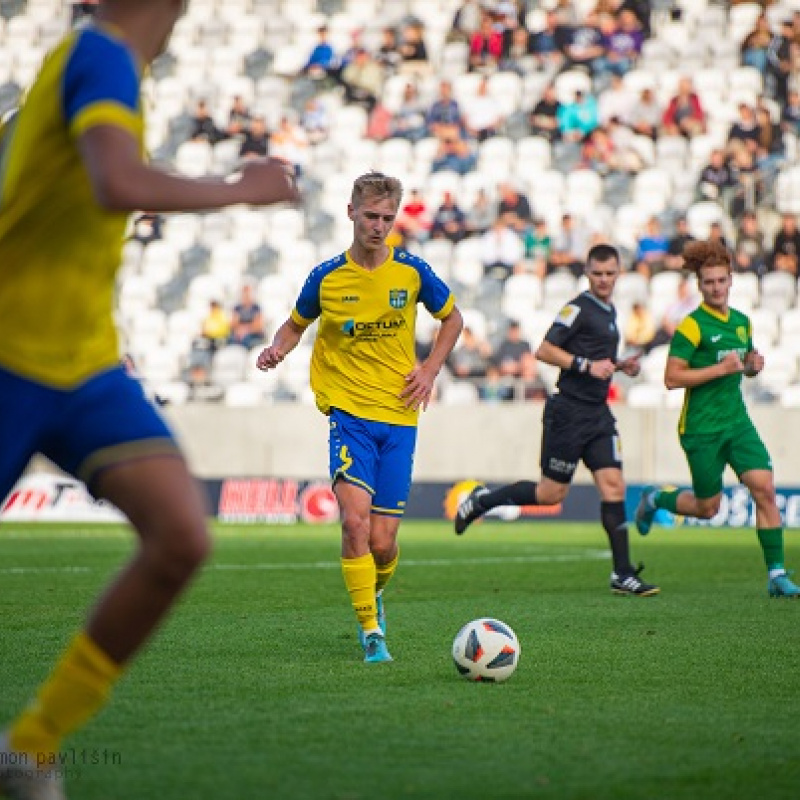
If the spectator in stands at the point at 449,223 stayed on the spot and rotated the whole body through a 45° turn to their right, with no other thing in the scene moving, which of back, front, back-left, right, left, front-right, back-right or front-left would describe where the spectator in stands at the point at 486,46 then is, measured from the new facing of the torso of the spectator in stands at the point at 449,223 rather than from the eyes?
back-right

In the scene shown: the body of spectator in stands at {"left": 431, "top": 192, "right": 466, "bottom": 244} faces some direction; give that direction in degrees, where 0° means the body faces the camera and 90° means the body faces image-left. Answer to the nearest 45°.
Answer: approximately 0°

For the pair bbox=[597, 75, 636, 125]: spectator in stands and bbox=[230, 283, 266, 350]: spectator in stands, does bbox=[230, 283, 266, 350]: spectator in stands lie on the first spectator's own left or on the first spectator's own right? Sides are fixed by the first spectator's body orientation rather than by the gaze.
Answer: on the first spectator's own right

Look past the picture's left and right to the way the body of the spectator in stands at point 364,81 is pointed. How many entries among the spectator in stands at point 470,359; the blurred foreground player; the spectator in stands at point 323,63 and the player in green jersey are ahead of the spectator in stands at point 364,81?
3

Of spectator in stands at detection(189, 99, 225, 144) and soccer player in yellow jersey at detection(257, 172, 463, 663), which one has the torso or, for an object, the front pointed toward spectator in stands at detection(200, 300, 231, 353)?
spectator in stands at detection(189, 99, 225, 144)

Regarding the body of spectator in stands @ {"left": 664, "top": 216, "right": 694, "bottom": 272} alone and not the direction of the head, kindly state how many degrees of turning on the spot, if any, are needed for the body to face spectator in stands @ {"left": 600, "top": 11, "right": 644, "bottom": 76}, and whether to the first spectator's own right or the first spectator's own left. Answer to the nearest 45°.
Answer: approximately 180°
